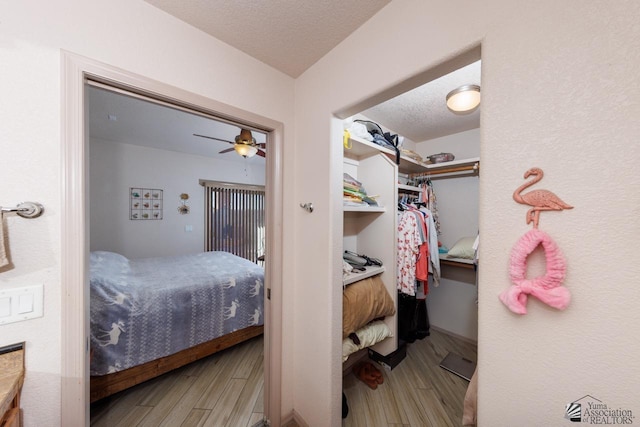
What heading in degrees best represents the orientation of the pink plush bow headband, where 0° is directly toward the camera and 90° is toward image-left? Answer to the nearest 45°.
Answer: approximately 0°

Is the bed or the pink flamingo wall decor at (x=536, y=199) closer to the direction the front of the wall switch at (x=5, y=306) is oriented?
the pink flamingo wall decor

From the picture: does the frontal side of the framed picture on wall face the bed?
yes

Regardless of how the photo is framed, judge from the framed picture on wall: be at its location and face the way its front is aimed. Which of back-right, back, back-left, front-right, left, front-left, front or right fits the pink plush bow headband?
front

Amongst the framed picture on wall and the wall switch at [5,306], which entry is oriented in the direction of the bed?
the framed picture on wall

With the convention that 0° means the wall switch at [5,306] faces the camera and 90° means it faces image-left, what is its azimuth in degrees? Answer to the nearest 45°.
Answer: approximately 0°

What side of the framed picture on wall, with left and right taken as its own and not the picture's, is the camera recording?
front

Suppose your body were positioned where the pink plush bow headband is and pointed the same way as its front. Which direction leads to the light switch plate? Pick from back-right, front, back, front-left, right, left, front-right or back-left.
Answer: front-right
